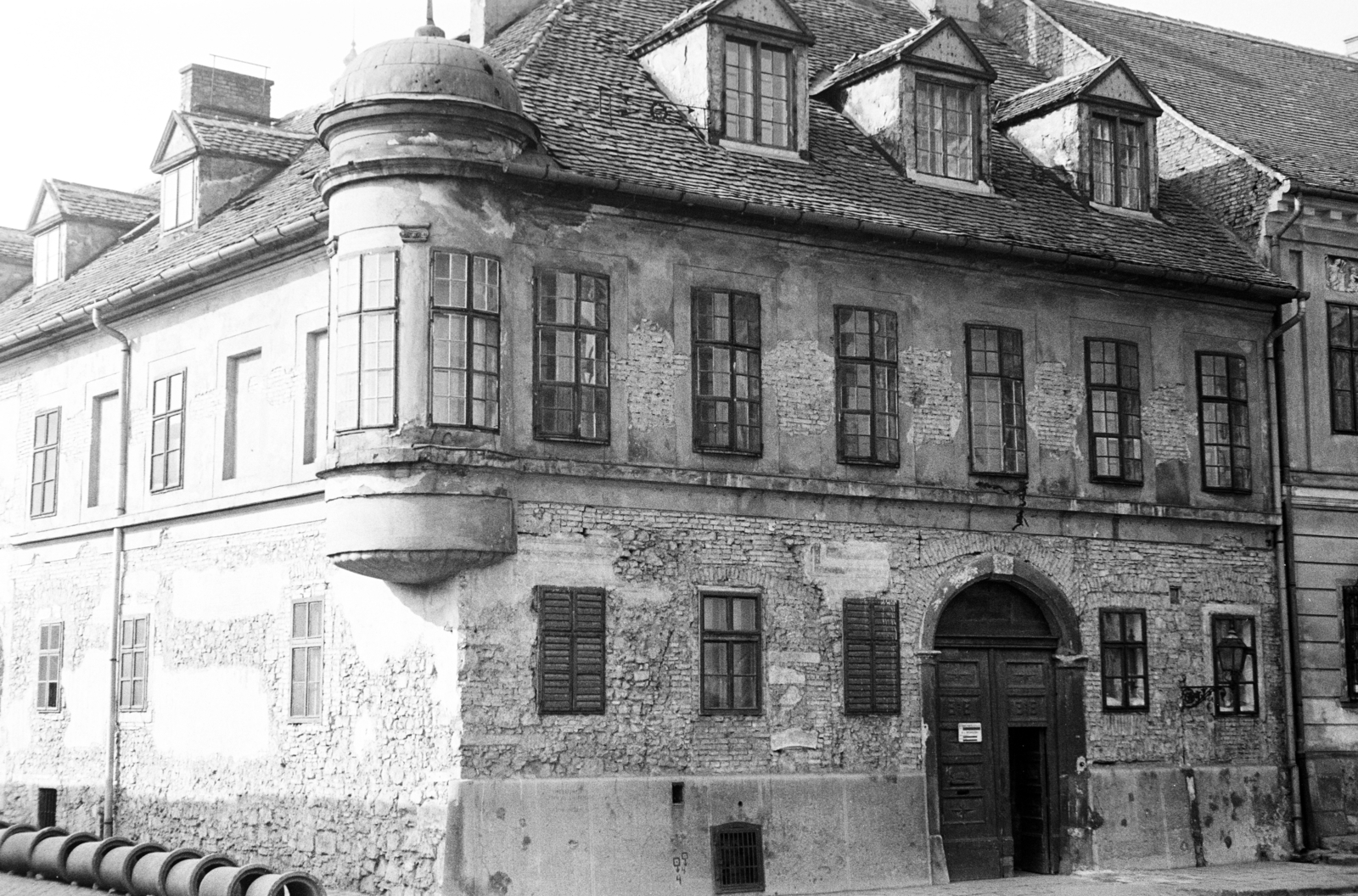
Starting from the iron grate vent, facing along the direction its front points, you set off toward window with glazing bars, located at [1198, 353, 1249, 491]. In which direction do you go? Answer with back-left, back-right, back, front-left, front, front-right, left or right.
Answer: back-left

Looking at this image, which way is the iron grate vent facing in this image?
toward the camera

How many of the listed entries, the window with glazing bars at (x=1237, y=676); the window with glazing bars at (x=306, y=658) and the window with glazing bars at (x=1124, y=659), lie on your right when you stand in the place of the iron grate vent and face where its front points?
1

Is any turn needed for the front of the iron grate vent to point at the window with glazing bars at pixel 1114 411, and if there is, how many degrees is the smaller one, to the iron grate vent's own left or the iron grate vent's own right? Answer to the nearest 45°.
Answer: approximately 135° to the iron grate vent's own left

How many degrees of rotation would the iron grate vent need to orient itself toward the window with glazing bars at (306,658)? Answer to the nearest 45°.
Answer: approximately 90° to its right

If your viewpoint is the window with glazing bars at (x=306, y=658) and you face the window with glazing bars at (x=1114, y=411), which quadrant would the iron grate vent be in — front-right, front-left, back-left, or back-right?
front-right
